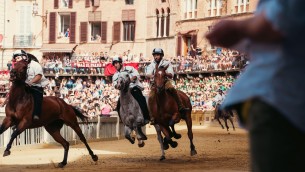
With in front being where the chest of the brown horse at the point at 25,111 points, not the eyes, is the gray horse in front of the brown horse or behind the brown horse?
behind

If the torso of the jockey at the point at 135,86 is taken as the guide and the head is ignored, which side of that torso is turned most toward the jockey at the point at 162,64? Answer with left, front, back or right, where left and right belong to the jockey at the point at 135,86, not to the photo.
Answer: left

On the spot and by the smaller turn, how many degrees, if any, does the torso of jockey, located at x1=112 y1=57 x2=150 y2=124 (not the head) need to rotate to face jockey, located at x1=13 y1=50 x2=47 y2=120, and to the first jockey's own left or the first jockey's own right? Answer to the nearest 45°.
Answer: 0° — they already face them

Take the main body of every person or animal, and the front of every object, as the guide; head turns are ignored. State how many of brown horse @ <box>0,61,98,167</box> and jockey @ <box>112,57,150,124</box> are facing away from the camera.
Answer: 0

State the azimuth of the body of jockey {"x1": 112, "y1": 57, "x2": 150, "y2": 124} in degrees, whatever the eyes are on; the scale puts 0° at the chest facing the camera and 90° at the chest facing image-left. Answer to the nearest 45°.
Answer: approximately 45°

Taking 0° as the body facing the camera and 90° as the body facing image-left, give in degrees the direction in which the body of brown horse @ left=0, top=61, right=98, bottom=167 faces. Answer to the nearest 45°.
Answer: approximately 45°

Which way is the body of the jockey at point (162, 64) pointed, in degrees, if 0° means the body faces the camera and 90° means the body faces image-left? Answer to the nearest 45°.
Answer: approximately 0°
